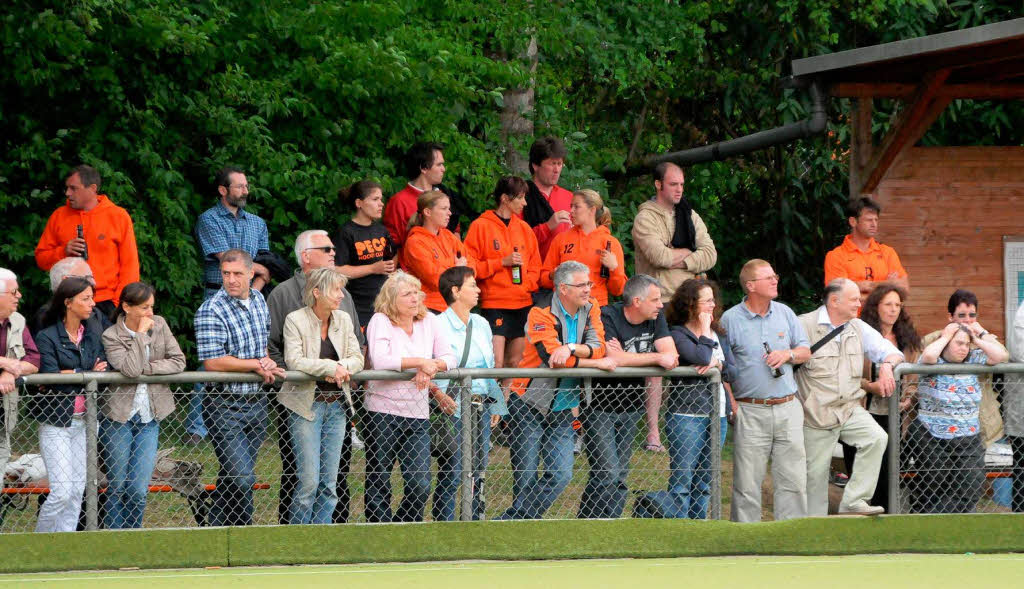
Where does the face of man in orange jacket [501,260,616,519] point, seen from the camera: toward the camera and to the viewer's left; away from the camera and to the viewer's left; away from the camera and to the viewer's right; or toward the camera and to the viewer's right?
toward the camera and to the viewer's right

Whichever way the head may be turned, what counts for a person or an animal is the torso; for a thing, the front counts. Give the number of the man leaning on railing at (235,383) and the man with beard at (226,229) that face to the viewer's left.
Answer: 0

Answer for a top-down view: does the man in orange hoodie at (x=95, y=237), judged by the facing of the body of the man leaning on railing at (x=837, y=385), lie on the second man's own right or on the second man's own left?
on the second man's own right

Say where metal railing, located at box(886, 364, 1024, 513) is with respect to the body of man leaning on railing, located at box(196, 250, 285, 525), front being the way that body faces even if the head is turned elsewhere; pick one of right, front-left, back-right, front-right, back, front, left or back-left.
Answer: front-left

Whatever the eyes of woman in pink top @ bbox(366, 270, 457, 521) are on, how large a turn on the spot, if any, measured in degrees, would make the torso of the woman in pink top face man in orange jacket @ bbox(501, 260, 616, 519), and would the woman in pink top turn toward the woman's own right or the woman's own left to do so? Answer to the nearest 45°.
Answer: approximately 45° to the woman's own left

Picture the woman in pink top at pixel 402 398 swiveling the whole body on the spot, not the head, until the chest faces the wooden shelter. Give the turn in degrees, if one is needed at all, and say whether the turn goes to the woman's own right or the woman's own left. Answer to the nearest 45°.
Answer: approximately 90° to the woman's own left

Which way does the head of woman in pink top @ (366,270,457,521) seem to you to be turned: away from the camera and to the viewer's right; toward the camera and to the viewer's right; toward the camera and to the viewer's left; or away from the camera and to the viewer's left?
toward the camera and to the viewer's right

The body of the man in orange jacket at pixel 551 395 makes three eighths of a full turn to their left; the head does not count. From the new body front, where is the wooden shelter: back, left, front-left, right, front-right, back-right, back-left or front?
front-right

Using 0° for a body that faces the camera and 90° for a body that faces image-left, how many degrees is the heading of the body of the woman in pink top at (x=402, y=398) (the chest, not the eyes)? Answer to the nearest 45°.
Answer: approximately 315°

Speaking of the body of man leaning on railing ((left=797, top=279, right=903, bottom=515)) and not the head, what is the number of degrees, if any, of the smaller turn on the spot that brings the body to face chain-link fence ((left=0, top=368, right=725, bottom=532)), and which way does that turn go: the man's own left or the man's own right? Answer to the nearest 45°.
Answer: approximately 90° to the man's own right
